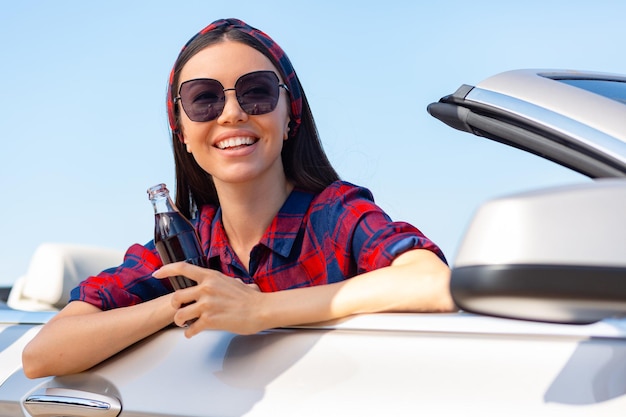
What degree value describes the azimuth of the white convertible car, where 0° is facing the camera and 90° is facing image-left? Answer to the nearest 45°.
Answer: approximately 315°
